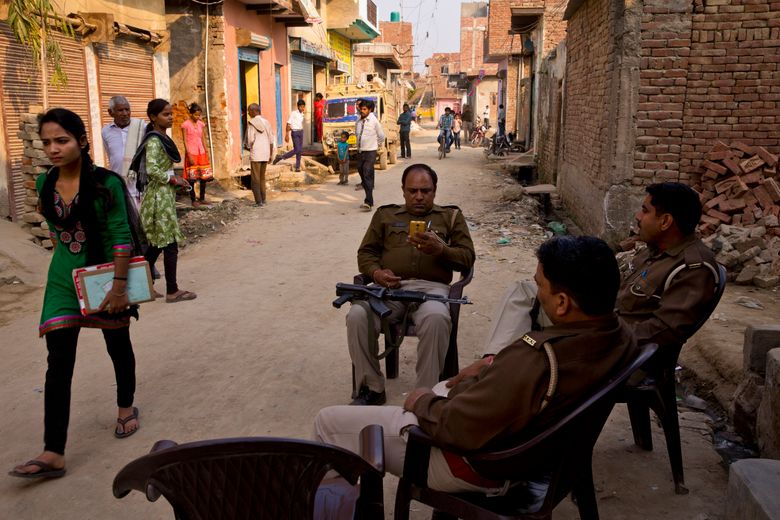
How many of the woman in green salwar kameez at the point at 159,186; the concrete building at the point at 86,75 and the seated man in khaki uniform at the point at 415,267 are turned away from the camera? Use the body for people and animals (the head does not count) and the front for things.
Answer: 0

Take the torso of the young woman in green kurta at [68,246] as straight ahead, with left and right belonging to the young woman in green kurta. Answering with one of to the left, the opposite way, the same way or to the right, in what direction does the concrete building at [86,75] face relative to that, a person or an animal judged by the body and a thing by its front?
to the left

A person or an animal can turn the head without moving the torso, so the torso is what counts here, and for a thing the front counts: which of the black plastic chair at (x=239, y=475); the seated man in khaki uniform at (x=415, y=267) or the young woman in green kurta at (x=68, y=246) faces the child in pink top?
the black plastic chair

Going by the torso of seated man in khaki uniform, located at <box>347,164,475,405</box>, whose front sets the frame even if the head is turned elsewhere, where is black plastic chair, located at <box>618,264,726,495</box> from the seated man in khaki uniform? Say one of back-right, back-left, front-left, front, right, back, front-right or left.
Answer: front-left

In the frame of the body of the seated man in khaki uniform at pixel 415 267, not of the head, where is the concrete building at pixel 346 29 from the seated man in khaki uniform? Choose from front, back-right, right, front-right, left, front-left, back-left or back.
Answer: back

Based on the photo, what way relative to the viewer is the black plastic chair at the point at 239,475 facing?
away from the camera

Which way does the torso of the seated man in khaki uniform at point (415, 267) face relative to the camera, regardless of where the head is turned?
toward the camera

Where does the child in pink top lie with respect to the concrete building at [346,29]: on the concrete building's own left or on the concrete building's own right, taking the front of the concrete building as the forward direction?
on the concrete building's own right

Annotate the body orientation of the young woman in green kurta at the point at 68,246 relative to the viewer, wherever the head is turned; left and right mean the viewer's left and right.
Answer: facing the viewer and to the left of the viewer

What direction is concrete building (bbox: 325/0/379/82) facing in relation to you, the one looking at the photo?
facing the viewer and to the right of the viewer

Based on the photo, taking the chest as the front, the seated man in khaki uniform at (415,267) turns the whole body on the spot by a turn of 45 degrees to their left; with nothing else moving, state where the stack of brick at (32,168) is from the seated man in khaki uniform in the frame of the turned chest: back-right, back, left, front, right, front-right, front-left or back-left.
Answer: back

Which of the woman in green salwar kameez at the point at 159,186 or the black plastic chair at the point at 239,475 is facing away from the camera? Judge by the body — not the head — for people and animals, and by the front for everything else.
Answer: the black plastic chair

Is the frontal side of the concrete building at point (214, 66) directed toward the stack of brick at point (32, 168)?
no

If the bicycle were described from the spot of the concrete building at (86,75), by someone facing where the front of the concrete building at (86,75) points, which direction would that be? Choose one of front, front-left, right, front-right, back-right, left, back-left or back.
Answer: left

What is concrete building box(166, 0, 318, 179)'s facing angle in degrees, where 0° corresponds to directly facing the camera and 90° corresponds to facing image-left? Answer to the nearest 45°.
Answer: approximately 315°

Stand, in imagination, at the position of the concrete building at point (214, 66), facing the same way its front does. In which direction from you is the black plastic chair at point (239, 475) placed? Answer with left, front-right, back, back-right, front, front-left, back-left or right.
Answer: front-right

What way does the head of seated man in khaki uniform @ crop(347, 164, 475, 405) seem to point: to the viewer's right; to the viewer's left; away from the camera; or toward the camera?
toward the camera

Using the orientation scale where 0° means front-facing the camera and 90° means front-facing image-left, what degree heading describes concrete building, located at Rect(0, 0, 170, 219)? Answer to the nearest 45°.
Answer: approximately 315°
